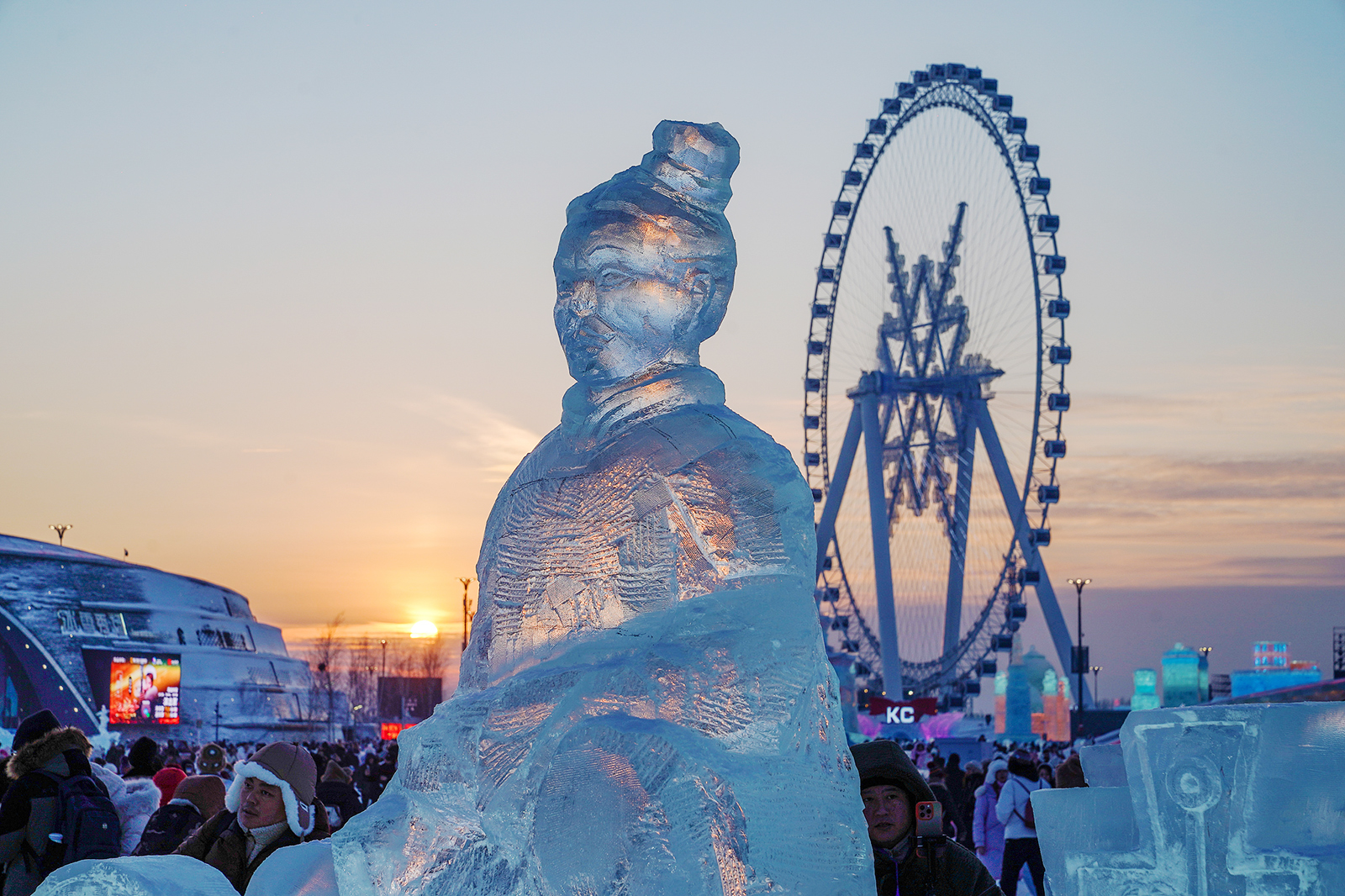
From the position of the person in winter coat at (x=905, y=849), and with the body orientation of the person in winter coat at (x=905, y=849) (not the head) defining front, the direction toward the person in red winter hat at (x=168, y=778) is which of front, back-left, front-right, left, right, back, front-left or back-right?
right

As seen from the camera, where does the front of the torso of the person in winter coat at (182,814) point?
away from the camera

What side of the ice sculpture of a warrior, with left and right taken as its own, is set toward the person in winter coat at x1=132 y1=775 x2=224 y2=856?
right

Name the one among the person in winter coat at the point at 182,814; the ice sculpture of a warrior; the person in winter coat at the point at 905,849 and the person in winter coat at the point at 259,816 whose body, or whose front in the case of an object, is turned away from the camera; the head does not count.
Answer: the person in winter coat at the point at 182,814

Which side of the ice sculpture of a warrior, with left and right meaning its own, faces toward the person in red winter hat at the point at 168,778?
right

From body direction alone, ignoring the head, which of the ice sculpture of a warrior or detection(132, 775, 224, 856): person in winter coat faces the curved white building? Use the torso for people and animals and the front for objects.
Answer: the person in winter coat

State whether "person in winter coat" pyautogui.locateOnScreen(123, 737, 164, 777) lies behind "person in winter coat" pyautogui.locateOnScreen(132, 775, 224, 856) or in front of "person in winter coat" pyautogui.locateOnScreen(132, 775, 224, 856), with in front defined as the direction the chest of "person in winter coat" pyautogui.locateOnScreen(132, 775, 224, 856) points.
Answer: in front

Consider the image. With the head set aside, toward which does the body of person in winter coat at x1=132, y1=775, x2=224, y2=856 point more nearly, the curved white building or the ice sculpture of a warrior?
the curved white building

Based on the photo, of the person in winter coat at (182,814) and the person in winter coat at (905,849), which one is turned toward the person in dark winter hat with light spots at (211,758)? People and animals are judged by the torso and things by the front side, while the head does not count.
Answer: the person in winter coat at (182,814)

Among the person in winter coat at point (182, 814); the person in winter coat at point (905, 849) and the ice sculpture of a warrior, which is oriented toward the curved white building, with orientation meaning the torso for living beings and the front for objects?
the person in winter coat at point (182, 814)

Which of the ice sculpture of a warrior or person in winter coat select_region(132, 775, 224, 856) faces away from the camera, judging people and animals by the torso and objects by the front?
the person in winter coat
